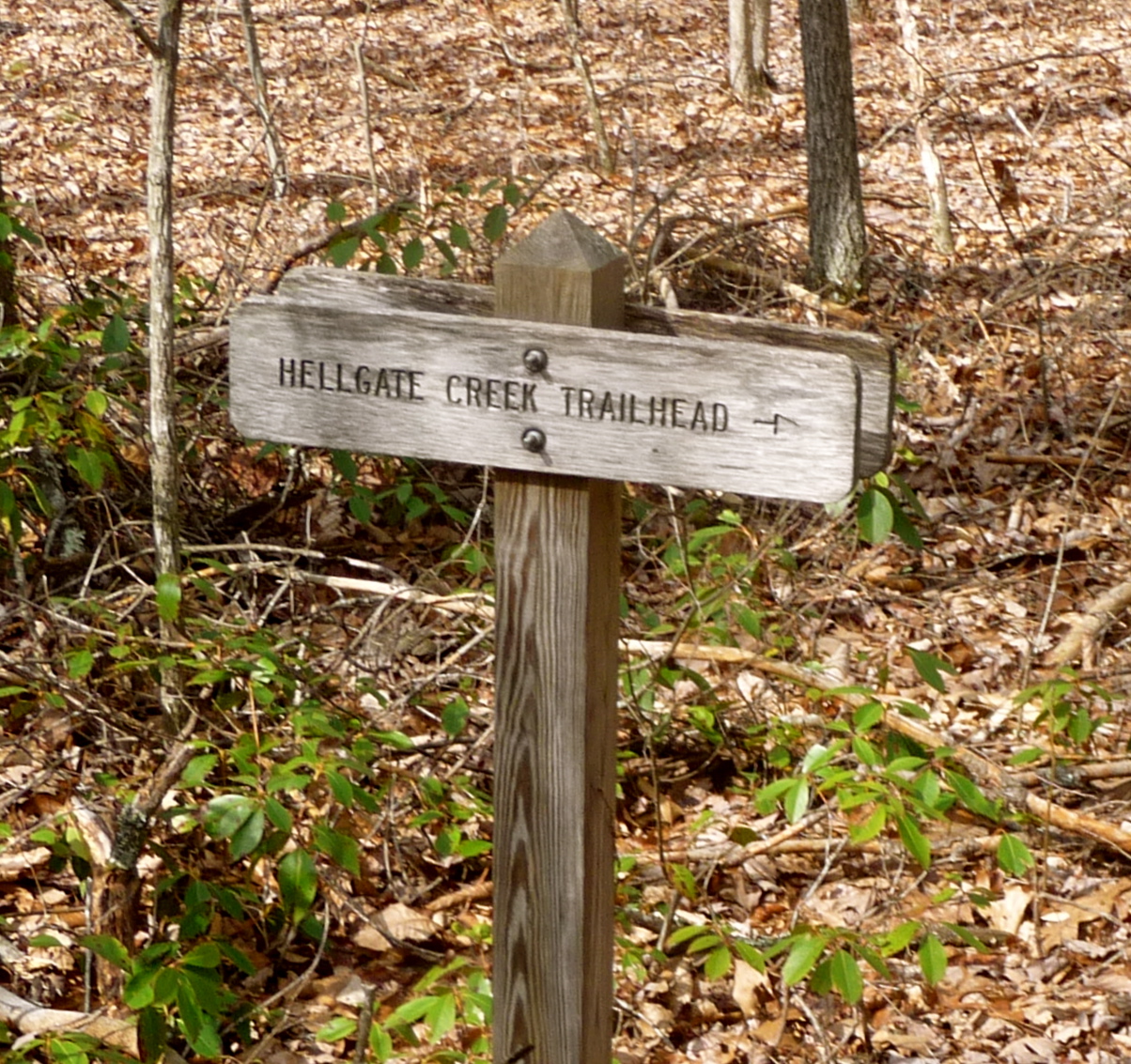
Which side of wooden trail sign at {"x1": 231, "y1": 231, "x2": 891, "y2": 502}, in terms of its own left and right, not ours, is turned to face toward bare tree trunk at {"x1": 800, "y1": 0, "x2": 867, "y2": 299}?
back

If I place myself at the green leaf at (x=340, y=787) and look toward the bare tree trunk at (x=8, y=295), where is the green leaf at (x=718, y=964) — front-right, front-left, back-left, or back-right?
back-right

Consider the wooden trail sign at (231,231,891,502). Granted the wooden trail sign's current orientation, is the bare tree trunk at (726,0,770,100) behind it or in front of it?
behind

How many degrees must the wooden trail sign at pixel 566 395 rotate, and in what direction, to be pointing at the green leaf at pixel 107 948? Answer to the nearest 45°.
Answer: approximately 135° to its right

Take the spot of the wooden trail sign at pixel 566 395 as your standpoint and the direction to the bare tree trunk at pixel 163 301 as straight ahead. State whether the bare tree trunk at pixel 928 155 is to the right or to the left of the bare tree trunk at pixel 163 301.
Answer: right

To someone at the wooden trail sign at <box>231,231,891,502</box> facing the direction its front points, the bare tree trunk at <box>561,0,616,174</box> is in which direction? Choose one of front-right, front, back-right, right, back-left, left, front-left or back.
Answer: back

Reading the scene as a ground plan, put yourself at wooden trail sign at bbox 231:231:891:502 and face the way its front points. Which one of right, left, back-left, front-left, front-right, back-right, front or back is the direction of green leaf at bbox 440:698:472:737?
back

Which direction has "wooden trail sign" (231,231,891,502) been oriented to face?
toward the camera

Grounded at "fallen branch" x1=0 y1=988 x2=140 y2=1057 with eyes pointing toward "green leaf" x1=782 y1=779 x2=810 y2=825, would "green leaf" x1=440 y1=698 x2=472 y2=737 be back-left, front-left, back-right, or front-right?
front-left

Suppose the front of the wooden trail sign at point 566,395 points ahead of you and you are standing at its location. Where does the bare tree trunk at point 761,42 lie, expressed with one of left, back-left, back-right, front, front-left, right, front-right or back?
back
